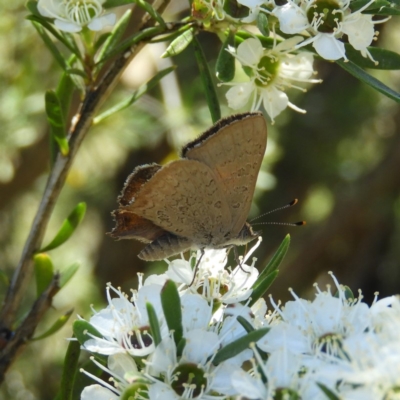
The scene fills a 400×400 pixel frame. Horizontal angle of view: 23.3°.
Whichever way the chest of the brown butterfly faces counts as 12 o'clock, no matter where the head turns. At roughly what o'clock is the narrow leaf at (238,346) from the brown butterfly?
The narrow leaf is roughly at 3 o'clock from the brown butterfly.

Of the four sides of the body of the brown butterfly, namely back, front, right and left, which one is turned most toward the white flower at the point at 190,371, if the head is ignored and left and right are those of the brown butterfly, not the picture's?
right

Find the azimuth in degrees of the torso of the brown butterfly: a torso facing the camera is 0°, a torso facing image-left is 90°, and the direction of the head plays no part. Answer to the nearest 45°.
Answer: approximately 270°
